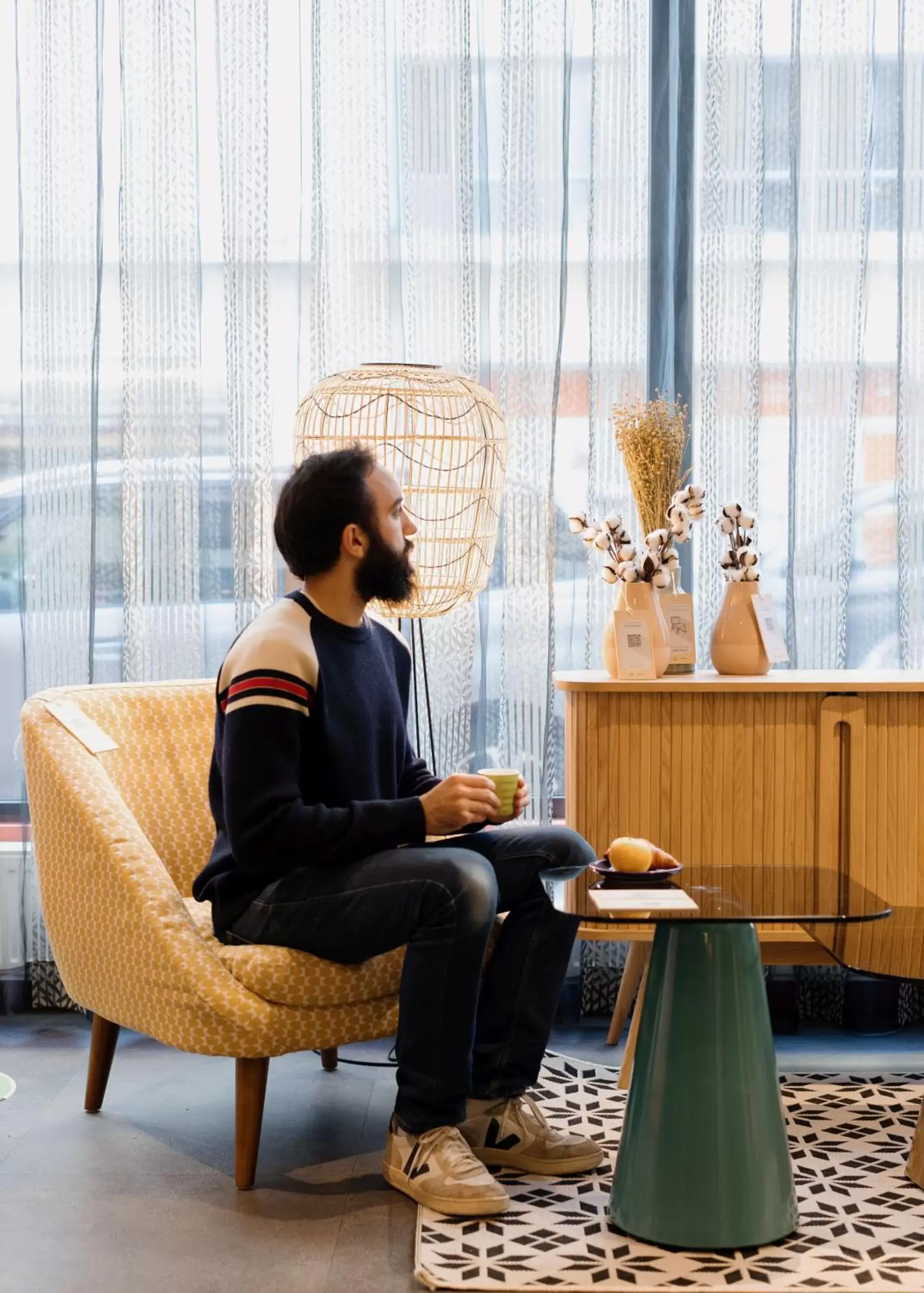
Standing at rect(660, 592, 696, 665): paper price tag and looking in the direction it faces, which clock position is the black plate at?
The black plate is roughly at 12 o'clock from the paper price tag.

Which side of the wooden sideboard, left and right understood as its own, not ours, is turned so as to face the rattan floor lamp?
right

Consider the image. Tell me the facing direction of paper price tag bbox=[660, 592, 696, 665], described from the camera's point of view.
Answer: facing the viewer

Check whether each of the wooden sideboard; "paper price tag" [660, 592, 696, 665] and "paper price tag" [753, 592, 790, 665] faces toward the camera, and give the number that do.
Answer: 3

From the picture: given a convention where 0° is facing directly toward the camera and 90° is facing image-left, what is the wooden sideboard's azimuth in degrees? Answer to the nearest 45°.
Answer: approximately 0°

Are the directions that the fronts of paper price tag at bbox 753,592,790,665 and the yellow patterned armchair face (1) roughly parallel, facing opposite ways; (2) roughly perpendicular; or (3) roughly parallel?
roughly perpendicular

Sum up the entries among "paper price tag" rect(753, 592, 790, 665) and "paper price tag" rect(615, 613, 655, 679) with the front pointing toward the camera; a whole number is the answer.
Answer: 2

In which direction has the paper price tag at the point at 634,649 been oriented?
toward the camera

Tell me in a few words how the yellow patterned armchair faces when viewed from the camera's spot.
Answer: facing the viewer and to the right of the viewer

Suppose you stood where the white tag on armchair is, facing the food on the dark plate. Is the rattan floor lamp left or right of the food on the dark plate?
left
